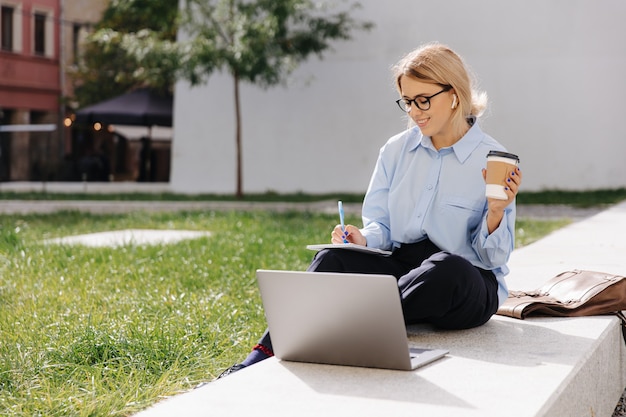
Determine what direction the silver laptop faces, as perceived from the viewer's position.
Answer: facing away from the viewer and to the right of the viewer

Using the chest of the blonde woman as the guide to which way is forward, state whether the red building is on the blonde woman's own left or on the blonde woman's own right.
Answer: on the blonde woman's own right

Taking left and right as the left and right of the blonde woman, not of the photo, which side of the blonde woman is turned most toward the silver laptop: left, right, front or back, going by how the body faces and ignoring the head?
front

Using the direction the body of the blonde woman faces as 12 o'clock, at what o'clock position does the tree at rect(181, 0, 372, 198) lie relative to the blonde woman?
The tree is roughly at 4 o'clock from the blonde woman.

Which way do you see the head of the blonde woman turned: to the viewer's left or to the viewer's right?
to the viewer's left

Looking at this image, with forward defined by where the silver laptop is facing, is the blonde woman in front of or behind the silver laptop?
in front

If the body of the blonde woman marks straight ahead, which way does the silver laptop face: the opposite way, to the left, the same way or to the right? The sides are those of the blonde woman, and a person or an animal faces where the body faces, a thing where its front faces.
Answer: the opposite way

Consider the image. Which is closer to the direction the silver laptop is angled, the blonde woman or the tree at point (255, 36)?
the blonde woman

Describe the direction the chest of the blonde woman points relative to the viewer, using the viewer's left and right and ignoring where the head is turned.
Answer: facing the viewer and to the left of the viewer
